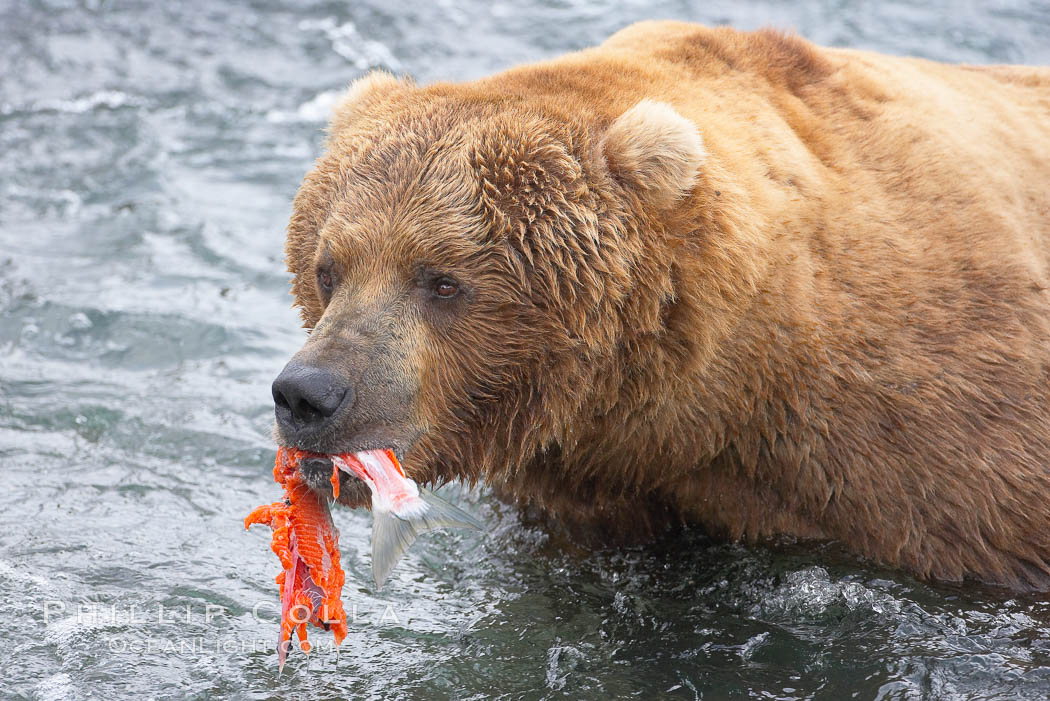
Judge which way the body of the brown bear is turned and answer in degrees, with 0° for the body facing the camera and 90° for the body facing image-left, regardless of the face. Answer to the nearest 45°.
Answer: approximately 45°
